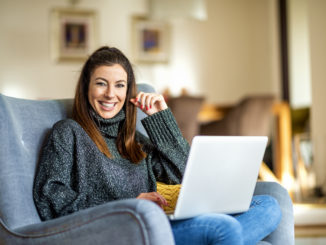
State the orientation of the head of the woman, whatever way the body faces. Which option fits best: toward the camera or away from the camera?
toward the camera

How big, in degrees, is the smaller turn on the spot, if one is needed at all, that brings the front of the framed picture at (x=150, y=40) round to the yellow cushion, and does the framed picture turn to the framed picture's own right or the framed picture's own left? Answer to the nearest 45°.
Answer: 0° — it already faces it

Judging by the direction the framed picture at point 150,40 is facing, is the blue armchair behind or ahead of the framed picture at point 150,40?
ahead

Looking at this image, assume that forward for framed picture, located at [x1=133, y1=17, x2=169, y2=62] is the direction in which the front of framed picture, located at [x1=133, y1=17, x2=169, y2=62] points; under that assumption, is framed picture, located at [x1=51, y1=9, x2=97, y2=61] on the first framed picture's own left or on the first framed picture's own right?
on the first framed picture's own right

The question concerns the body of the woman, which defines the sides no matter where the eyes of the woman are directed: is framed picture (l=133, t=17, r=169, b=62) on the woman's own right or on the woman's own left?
on the woman's own left

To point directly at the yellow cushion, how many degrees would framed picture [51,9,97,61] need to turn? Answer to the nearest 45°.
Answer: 0° — it already faces it

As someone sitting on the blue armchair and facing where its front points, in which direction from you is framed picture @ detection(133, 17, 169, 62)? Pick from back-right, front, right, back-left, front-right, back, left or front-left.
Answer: back-left

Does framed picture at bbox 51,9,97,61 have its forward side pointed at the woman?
yes

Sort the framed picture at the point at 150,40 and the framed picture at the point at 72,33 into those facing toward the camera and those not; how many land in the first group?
2

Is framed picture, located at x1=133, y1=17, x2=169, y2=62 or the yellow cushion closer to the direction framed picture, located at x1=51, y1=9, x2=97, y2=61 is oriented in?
the yellow cushion

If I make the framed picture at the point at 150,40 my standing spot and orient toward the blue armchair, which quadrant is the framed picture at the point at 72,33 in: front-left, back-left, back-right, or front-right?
front-right

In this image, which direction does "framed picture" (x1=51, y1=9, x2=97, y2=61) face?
toward the camera

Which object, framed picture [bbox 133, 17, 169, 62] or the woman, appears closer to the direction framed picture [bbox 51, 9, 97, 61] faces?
the woman

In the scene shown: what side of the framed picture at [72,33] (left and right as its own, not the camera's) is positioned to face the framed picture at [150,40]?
left

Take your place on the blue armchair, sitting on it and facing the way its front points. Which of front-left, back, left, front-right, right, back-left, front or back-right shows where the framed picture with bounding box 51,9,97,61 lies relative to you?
back-left

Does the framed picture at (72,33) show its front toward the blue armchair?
yes

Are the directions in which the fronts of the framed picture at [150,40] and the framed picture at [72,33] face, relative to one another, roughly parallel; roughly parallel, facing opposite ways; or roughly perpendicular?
roughly parallel
